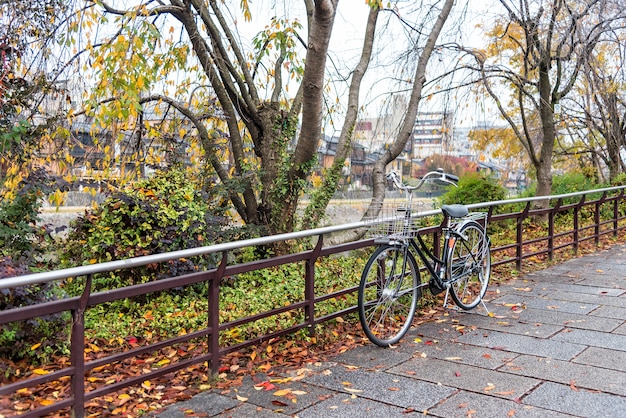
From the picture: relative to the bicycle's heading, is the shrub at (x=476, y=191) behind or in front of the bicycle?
behind

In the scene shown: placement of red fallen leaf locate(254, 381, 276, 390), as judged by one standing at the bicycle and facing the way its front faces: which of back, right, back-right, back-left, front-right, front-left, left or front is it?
front

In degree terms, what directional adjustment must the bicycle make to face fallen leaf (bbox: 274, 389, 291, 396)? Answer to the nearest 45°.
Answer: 0° — it already faces it

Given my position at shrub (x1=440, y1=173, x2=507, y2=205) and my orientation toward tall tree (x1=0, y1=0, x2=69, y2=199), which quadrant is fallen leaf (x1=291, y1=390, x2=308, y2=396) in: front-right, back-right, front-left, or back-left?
front-left

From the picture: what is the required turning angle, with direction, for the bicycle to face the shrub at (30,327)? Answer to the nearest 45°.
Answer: approximately 45° to its right

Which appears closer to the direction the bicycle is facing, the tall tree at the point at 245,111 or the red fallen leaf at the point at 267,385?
the red fallen leaf

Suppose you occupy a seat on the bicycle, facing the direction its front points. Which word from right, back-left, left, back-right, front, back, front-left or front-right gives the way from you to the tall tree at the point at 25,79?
front-right

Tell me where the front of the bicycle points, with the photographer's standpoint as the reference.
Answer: facing the viewer and to the left of the viewer

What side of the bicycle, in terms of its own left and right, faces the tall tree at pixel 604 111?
back

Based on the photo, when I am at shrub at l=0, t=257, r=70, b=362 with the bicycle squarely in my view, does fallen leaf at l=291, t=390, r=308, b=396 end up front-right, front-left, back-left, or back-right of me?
front-right

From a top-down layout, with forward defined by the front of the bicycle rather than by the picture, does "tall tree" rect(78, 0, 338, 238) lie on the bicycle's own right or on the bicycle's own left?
on the bicycle's own right

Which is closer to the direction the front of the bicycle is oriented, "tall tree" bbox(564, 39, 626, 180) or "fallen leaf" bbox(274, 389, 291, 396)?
the fallen leaf

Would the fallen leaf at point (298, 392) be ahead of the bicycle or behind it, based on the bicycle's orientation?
ahead
